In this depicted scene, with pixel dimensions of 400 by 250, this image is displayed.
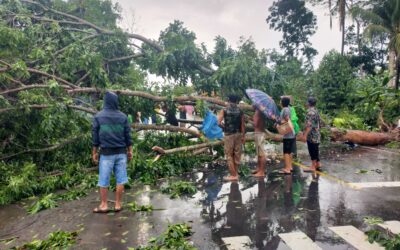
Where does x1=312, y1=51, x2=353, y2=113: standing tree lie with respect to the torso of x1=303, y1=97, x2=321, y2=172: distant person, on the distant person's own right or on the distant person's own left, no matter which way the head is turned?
on the distant person's own right

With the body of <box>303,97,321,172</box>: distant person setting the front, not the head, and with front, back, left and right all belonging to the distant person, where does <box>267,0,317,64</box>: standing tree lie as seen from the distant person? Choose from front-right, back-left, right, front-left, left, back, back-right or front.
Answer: front-right

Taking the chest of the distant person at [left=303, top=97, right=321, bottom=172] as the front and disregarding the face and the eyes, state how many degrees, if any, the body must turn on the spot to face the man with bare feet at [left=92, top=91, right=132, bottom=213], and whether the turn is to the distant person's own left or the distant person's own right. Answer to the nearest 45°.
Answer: approximately 90° to the distant person's own left

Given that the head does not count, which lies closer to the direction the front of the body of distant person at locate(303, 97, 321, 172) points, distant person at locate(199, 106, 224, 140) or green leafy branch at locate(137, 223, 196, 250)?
the distant person

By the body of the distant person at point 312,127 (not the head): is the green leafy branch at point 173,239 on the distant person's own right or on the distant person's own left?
on the distant person's own left

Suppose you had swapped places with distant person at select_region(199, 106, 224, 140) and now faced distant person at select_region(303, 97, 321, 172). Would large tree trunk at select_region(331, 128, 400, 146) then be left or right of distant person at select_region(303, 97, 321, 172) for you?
left

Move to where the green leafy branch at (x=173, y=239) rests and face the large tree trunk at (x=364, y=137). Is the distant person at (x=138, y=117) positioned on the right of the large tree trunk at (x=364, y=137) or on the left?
left

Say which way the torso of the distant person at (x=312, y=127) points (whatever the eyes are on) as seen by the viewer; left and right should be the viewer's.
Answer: facing away from the viewer and to the left of the viewer

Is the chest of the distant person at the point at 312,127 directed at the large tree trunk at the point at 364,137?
no
